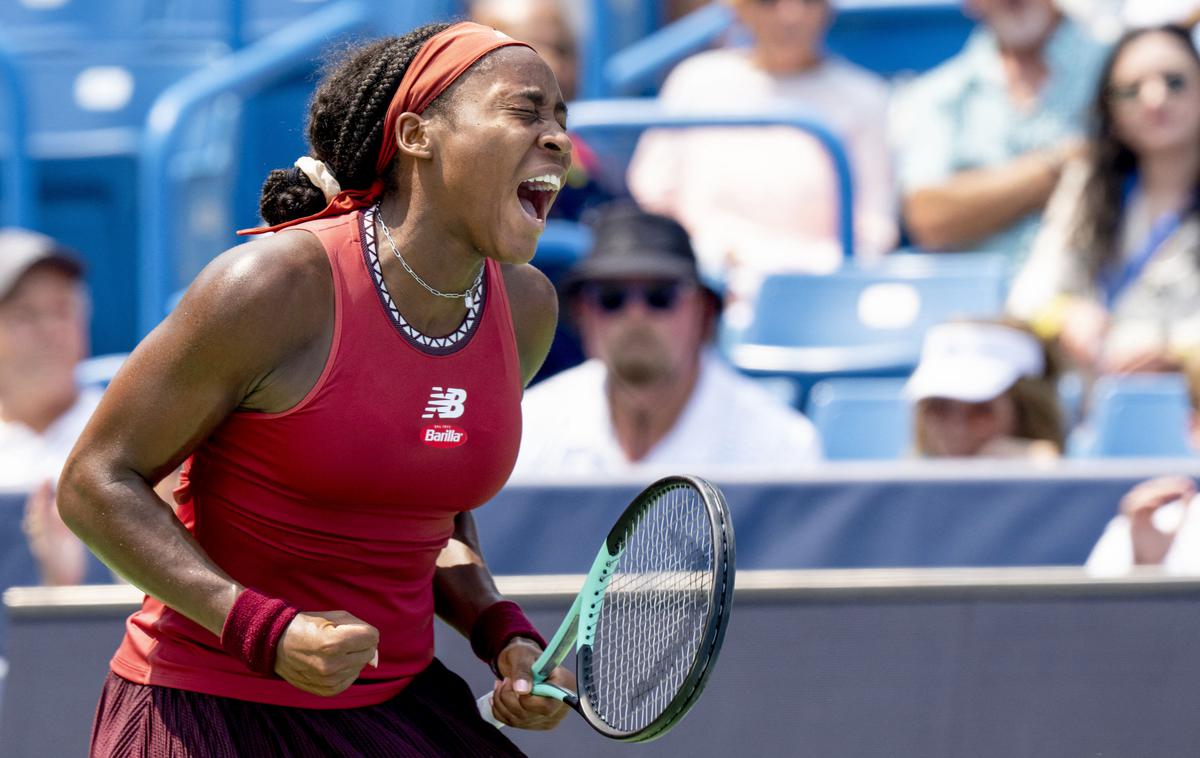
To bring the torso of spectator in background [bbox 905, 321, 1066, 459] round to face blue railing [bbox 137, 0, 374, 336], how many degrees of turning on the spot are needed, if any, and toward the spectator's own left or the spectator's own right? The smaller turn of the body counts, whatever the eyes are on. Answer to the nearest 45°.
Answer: approximately 45° to the spectator's own right

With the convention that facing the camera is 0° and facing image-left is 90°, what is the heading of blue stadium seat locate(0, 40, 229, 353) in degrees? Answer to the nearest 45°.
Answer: approximately 0°

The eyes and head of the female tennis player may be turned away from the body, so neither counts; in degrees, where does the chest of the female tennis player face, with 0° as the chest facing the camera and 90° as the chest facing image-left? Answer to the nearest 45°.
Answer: approximately 315°

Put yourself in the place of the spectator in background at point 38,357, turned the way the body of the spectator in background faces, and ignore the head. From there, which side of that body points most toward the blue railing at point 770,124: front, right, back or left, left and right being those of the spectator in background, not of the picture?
left

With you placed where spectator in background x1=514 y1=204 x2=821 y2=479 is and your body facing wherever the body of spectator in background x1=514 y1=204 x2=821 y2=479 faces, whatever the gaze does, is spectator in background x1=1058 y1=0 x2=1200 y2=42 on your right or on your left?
on your left

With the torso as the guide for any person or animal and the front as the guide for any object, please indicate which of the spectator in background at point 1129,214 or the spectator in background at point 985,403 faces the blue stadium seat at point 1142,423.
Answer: the spectator in background at point 1129,214

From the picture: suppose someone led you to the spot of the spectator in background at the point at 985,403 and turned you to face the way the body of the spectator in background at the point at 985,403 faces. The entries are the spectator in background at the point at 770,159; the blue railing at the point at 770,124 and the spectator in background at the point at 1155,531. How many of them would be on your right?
2

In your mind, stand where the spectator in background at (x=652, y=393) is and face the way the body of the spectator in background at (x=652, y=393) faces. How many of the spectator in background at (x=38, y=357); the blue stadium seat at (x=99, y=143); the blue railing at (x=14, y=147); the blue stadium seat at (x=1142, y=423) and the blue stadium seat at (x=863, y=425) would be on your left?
2

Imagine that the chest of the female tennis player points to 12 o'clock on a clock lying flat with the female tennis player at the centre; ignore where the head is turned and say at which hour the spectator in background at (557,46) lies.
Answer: The spectator in background is roughly at 8 o'clock from the female tennis player.

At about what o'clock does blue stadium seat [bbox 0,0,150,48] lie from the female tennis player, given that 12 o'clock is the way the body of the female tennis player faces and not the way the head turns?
The blue stadium seat is roughly at 7 o'clock from the female tennis player.

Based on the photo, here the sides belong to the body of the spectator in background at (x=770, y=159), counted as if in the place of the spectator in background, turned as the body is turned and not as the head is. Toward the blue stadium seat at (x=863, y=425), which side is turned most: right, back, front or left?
front
